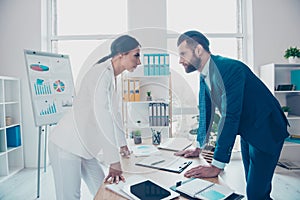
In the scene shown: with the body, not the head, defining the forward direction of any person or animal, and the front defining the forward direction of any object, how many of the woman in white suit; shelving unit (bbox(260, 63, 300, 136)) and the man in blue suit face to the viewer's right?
1

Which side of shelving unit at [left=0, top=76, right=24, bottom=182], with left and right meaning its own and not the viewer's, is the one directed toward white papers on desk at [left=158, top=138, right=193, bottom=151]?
front

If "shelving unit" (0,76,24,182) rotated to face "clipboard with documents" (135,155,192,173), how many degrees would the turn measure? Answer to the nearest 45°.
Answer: approximately 45° to its right

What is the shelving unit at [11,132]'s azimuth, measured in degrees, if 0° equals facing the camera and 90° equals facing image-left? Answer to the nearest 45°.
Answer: approximately 315°

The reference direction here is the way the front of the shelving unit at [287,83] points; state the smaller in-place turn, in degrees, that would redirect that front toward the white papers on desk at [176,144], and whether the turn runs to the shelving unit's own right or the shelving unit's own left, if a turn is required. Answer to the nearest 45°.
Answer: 0° — it already faces it

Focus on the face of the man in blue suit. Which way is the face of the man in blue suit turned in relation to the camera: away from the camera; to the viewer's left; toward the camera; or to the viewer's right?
to the viewer's left

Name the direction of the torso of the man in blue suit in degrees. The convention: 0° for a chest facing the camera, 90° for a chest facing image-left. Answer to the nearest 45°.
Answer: approximately 90°

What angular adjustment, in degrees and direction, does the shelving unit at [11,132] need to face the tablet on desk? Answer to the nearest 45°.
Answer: approximately 45° to its right

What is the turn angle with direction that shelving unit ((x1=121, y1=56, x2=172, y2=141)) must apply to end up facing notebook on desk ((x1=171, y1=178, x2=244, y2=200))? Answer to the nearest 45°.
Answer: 0° — it already faces it

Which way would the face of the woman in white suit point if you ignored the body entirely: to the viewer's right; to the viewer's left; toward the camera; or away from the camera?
to the viewer's right

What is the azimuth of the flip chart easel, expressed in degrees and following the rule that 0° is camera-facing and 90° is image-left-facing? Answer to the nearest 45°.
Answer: approximately 315°
